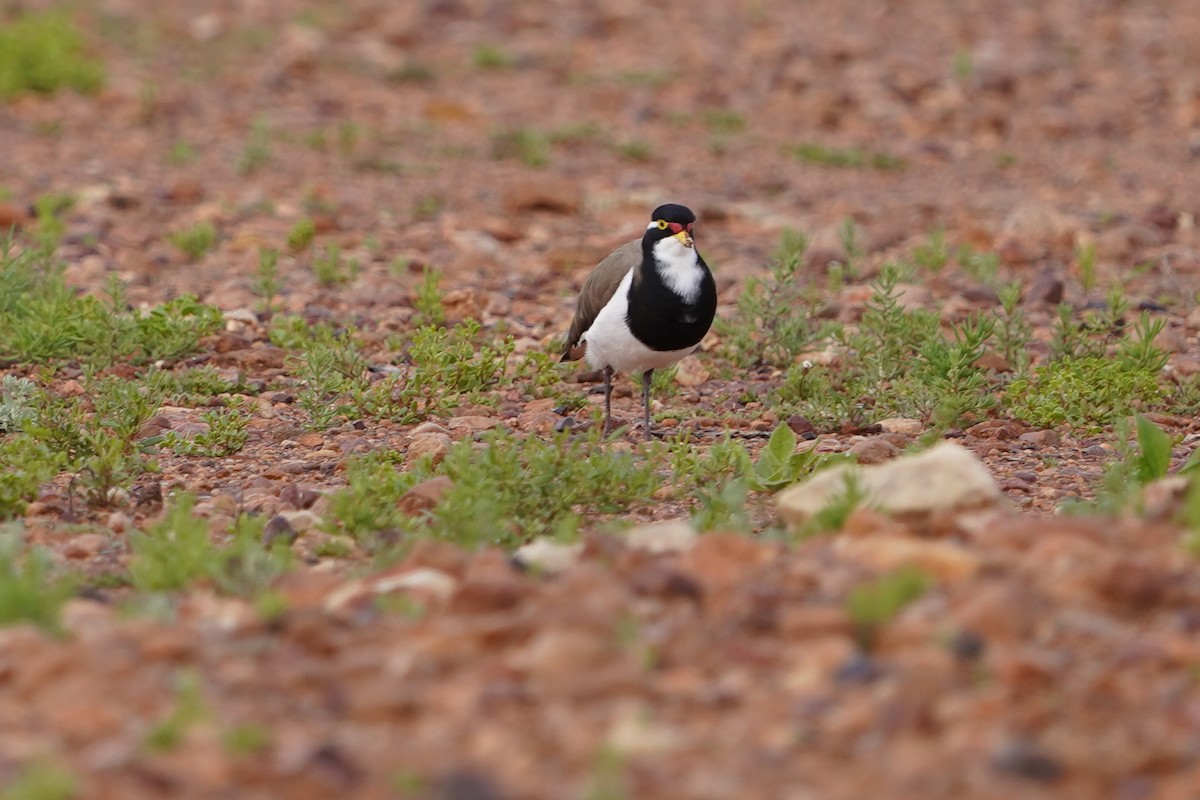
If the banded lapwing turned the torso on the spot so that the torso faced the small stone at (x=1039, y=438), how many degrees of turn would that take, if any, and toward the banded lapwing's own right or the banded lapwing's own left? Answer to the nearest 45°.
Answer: approximately 45° to the banded lapwing's own left

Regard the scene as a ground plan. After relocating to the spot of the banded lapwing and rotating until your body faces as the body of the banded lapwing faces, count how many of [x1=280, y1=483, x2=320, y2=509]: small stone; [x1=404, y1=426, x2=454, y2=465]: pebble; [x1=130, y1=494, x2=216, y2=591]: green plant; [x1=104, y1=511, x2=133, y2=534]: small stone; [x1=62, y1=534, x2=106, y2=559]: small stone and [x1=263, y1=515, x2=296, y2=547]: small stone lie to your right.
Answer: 6

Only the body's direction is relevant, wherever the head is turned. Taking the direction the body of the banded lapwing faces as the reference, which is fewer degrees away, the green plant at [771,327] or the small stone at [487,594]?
the small stone

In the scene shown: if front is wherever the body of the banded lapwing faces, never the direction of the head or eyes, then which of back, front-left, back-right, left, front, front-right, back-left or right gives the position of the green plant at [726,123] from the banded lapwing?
back-left

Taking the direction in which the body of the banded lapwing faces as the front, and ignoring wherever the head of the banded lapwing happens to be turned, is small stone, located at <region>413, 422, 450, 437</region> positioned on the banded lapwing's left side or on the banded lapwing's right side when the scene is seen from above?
on the banded lapwing's right side

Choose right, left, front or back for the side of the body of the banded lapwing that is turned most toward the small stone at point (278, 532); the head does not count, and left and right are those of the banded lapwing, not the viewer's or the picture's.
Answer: right

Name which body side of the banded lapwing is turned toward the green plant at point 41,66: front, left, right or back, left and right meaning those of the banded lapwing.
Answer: back

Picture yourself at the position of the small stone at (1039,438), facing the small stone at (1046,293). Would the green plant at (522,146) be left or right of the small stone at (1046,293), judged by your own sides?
left

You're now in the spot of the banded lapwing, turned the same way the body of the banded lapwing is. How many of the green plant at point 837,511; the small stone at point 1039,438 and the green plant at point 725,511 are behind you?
0

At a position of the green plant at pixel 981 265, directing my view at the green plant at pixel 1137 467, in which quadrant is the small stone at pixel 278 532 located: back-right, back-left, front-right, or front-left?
front-right

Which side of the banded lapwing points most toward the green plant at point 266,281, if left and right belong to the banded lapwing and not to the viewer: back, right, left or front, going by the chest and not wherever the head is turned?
back

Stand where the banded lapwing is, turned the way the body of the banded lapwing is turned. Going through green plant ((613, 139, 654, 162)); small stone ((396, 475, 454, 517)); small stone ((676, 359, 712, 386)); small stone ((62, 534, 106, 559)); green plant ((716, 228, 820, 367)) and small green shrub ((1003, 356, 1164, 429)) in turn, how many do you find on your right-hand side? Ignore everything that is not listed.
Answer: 2

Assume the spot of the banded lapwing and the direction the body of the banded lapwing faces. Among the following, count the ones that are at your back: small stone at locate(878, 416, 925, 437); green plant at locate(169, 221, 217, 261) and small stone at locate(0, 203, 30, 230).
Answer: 2

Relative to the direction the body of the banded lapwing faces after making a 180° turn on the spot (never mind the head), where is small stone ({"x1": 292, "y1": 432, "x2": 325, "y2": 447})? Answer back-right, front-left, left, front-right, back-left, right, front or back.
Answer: front-left

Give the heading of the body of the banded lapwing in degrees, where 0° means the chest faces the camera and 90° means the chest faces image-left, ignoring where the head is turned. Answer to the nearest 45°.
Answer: approximately 315°

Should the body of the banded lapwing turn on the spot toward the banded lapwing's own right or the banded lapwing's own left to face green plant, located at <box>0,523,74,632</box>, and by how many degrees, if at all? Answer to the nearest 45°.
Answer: approximately 90° to the banded lapwing's own right

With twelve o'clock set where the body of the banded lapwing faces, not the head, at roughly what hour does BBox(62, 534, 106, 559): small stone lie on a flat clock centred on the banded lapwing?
The small stone is roughly at 3 o'clock from the banded lapwing.

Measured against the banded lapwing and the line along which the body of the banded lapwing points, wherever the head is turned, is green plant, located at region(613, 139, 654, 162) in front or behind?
behind

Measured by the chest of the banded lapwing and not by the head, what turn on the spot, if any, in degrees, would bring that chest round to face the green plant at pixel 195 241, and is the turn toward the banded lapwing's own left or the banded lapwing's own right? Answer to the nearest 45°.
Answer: approximately 180°

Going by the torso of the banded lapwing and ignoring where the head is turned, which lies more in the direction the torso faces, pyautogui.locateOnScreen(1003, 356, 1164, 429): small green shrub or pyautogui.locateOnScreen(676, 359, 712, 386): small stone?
the small green shrub

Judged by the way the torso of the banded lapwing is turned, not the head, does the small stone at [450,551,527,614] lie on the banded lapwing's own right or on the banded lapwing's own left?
on the banded lapwing's own right
